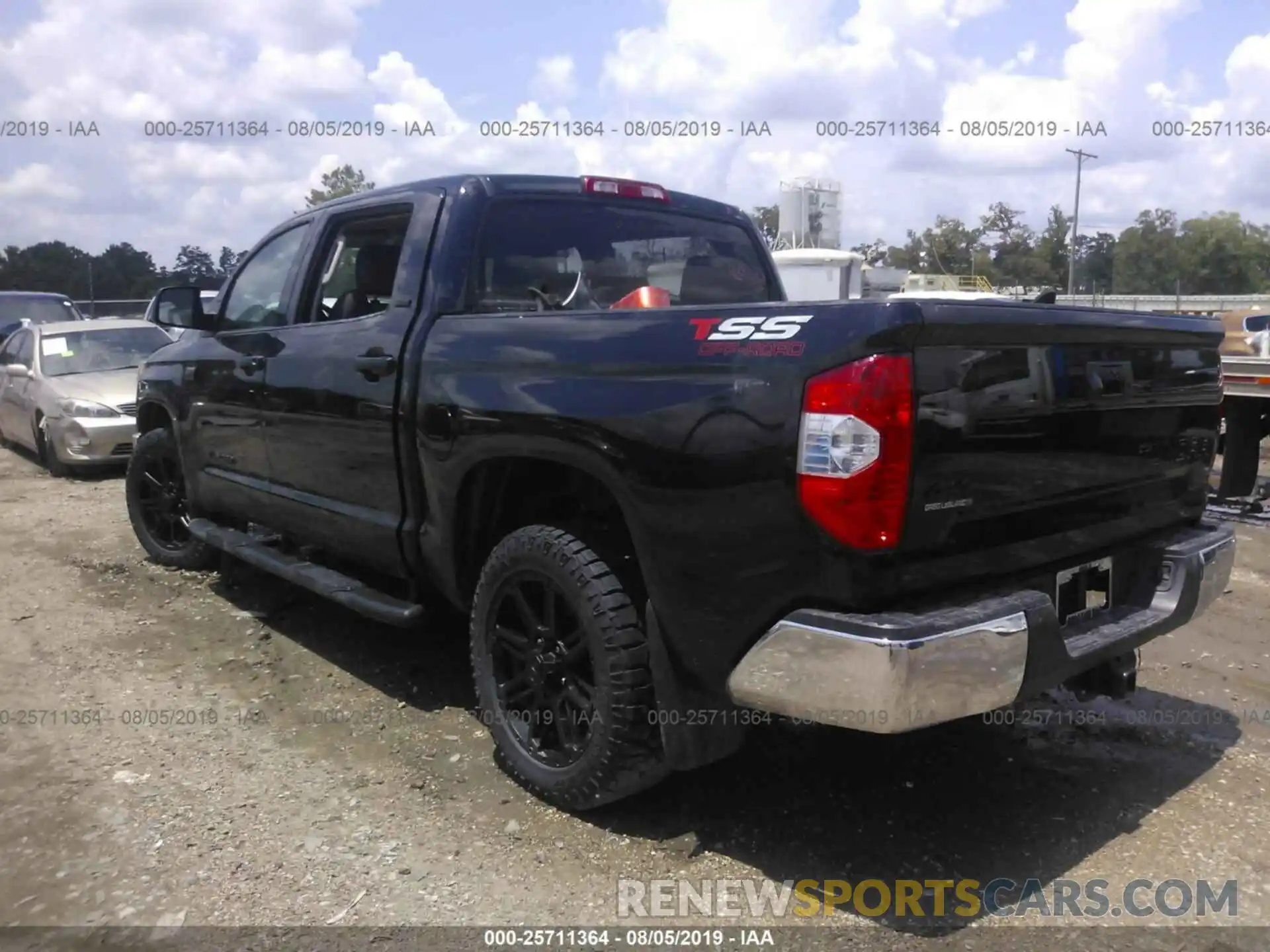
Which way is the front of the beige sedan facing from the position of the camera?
facing the viewer and to the right of the viewer

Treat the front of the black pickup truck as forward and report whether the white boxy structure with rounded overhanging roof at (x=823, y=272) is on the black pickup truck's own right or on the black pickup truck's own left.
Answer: on the black pickup truck's own right

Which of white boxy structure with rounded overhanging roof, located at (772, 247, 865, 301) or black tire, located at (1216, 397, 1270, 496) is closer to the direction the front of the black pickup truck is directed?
the white boxy structure with rounded overhanging roof

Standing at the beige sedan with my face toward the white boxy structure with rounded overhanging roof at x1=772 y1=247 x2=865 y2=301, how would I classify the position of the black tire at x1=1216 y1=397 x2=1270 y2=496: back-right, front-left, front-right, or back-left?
front-right

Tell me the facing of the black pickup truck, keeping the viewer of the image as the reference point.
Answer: facing away from the viewer and to the left of the viewer

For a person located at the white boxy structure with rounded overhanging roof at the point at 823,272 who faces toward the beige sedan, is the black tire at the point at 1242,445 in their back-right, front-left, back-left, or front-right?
front-left

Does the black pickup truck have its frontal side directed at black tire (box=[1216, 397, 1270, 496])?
no

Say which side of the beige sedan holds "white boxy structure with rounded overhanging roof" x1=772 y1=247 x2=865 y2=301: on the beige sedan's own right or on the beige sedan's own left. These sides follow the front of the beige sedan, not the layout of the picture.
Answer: on the beige sedan's own left

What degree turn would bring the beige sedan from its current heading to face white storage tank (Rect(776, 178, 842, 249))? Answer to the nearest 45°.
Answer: approximately 90° to its left

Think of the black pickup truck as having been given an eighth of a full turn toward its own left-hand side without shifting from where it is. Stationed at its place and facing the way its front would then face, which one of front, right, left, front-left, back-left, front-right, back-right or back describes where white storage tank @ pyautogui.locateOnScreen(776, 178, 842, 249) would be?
right

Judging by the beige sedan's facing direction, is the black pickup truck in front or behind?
in front

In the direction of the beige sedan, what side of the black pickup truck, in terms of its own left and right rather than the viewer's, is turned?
front
